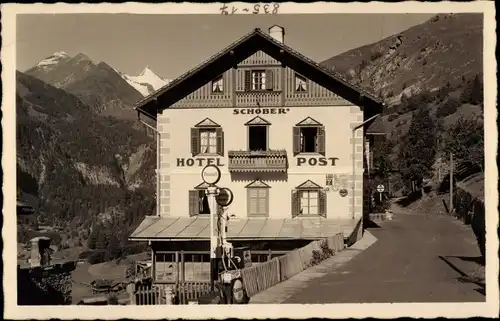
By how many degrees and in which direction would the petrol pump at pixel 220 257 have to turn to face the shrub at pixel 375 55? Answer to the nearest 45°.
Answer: approximately 180°

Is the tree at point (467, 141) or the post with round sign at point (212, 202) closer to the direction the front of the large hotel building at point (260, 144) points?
the post with round sign

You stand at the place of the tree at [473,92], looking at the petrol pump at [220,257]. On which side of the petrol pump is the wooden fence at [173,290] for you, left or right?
right

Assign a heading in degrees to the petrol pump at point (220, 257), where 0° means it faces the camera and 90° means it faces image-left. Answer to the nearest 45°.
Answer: approximately 315°

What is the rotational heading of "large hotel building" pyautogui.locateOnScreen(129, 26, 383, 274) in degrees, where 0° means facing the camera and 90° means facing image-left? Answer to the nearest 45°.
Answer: approximately 0°

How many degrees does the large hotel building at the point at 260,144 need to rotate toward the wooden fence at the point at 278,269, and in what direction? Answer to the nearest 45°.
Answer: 0° — it already faces it

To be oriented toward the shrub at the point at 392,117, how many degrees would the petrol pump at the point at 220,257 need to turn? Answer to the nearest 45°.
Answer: approximately 180°

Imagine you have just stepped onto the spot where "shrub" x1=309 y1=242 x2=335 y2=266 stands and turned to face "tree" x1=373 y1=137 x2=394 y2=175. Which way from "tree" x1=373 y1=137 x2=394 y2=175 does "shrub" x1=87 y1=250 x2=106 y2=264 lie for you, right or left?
left
